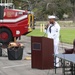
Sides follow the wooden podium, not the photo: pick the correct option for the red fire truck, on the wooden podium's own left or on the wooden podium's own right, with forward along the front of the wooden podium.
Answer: on the wooden podium's own right

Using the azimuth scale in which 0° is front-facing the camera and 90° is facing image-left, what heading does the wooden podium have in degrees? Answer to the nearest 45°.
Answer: approximately 45°
